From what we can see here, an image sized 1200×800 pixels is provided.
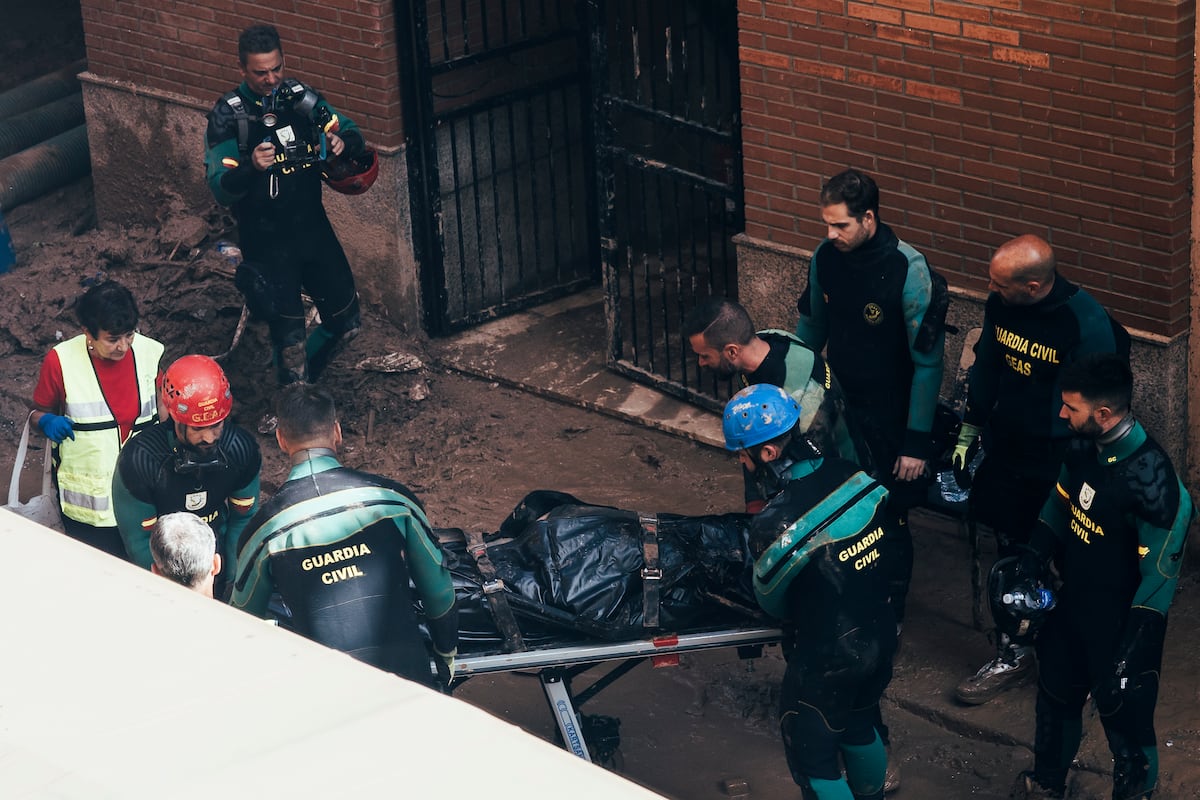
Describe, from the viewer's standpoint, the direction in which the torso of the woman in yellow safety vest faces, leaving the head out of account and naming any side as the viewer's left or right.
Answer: facing the viewer and to the right of the viewer

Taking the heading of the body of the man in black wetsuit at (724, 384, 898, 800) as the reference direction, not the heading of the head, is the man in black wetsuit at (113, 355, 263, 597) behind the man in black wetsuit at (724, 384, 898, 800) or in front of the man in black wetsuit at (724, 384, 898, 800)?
in front

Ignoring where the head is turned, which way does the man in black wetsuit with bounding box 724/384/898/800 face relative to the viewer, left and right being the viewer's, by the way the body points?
facing away from the viewer and to the left of the viewer

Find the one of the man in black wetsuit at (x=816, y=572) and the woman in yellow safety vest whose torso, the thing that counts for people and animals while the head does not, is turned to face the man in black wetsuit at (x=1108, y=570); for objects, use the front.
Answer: the woman in yellow safety vest

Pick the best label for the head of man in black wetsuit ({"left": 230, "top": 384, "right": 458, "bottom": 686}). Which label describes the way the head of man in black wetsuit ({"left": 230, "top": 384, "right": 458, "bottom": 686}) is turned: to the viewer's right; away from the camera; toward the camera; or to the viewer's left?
away from the camera

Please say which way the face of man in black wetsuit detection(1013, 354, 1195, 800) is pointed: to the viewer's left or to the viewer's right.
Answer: to the viewer's left

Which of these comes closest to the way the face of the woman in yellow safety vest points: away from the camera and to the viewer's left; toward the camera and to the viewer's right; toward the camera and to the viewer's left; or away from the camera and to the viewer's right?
toward the camera and to the viewer's right

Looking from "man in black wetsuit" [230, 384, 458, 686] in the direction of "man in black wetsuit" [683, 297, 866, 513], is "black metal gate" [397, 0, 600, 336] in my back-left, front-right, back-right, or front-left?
front-left

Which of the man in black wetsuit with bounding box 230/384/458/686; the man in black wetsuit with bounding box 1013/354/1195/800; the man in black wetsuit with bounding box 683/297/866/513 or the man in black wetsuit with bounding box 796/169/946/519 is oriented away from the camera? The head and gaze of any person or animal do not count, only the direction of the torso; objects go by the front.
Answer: the man in black wetsuit with bounding box 230/384/458/686

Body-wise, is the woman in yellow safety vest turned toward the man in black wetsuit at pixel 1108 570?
yes

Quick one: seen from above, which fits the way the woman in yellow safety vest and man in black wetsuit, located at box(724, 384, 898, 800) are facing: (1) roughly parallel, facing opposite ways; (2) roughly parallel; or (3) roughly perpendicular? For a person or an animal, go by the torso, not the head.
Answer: roughly parallel, facing opposite ways

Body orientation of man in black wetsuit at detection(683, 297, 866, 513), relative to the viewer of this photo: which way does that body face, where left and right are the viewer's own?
facing to the left of the viewer

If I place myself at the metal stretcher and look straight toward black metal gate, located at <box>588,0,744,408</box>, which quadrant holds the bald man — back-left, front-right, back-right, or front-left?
front-right

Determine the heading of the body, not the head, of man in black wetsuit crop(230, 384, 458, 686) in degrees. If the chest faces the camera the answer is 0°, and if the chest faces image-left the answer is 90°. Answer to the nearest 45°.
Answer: approximately 180°

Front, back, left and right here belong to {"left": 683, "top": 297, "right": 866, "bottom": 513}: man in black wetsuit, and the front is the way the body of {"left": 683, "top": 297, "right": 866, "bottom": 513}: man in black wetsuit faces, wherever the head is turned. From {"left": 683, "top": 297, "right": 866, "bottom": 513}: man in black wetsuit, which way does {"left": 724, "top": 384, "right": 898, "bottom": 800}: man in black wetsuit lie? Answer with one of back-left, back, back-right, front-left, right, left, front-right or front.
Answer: left

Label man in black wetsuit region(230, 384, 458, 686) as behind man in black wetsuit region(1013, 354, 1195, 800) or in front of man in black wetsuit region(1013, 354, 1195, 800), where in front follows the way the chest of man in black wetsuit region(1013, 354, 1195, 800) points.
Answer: in front

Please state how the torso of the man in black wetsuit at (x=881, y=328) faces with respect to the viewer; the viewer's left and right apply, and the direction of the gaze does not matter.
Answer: facing the viewer and to the left of the viewer
